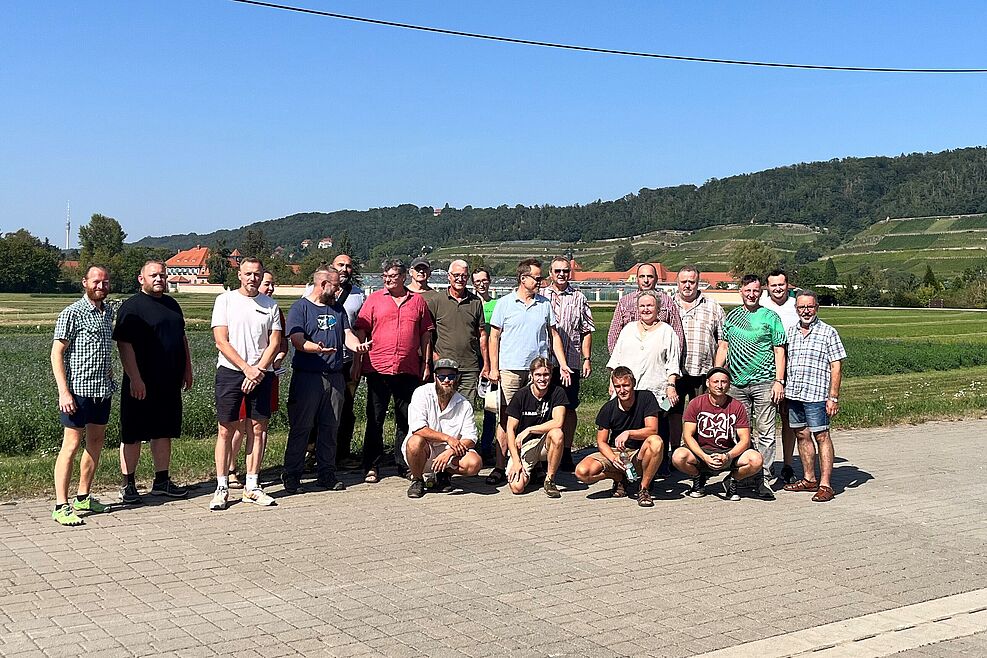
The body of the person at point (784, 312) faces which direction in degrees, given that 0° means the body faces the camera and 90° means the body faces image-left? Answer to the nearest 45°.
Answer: approximately 0°

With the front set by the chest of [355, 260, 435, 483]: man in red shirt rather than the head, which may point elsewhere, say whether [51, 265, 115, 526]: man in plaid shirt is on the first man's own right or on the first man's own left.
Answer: on the first man's own right

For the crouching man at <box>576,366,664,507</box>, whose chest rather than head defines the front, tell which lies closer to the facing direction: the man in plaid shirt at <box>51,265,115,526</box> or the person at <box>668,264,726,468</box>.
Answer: the man in plaid shirt

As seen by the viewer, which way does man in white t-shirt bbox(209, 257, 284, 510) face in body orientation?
toward the camera

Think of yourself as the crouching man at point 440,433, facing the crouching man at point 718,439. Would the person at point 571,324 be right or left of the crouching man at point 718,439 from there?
left

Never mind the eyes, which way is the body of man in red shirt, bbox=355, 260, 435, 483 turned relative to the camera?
toward the camera

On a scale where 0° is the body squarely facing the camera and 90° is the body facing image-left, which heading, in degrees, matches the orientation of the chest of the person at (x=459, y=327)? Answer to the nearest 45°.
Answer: approximately 0°

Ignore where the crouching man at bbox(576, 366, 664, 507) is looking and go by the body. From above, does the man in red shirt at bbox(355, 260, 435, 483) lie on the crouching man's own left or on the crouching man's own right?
on the crouching man's own right

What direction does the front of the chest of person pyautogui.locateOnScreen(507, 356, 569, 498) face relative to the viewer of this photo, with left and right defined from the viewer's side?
facing the viewer

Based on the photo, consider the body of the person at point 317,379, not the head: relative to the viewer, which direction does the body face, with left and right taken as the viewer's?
facing the viewer and to the right of the viewer

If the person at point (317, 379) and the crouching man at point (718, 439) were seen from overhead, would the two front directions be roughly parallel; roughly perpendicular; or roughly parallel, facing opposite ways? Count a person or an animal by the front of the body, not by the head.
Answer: roughly perpendicular

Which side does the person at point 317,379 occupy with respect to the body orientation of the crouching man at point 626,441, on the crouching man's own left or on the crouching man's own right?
on the crouching man's own right
